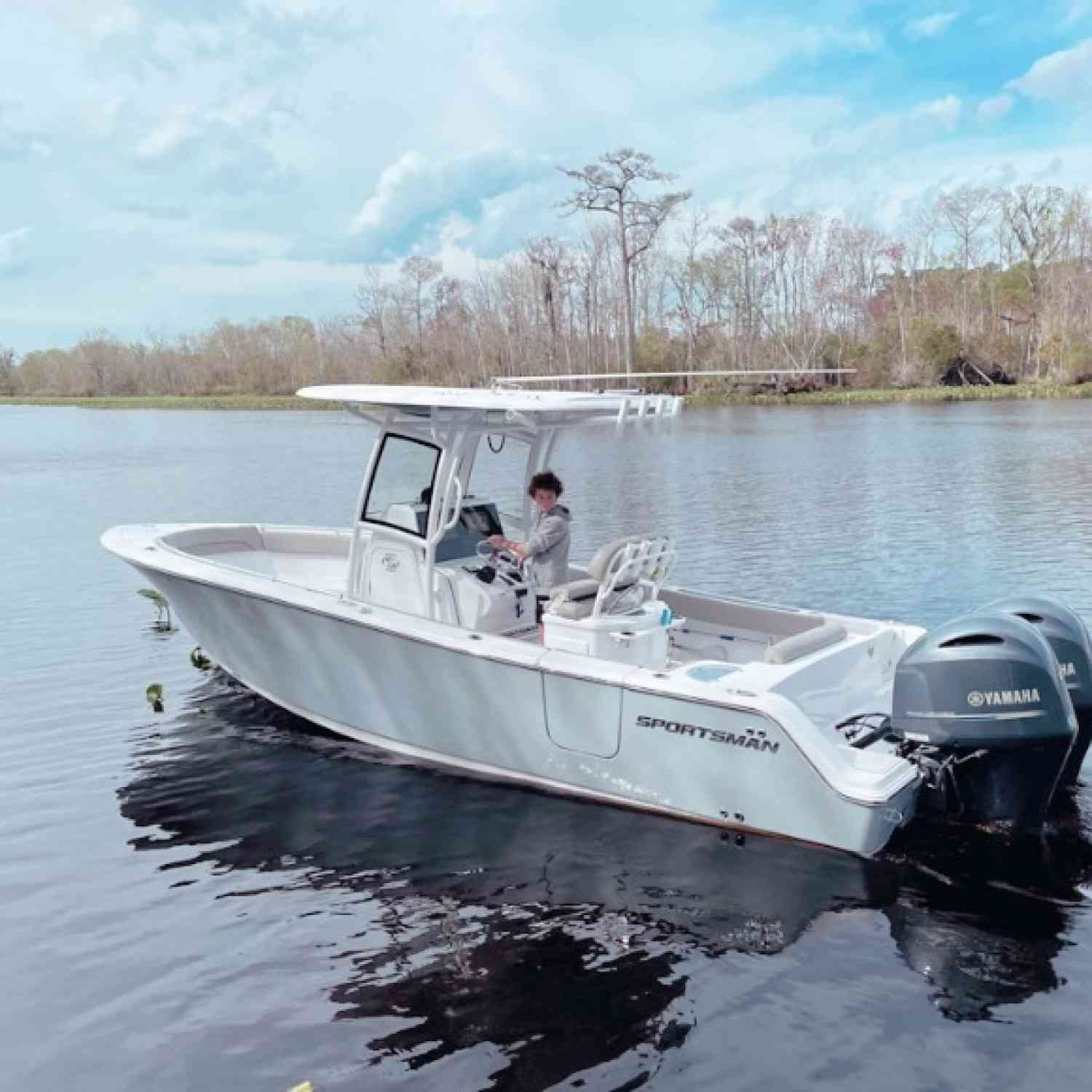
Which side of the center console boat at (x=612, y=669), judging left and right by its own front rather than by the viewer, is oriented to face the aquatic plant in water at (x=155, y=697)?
front

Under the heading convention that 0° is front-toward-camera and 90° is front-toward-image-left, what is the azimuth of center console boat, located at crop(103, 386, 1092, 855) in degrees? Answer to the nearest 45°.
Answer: approximately 135°

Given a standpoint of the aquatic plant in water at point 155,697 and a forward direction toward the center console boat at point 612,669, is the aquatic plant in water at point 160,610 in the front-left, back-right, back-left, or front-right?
back-left

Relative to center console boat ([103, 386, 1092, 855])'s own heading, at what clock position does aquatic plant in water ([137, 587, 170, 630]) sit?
The aquatic plant in water is roughly at 12 o'clock from the center console boat.
